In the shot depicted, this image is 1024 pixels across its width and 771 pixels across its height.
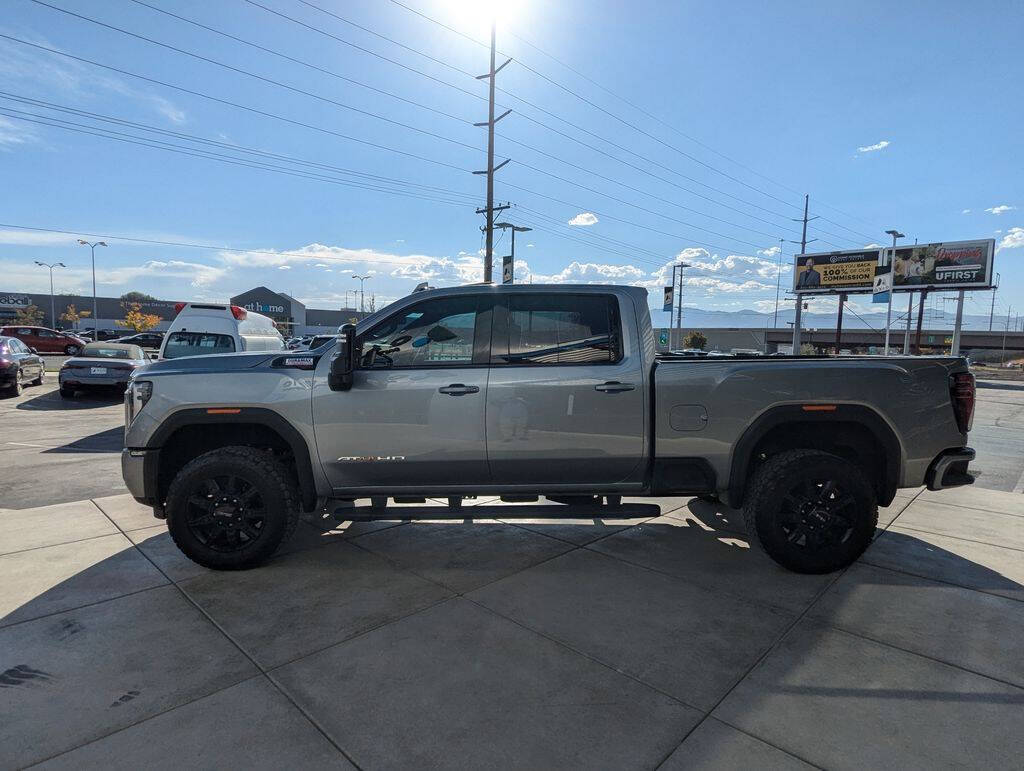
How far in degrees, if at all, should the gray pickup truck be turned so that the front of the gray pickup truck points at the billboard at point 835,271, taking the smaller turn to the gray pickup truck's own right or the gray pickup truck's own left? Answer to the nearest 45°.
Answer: approximately 135° to the gray pickup truck's own right

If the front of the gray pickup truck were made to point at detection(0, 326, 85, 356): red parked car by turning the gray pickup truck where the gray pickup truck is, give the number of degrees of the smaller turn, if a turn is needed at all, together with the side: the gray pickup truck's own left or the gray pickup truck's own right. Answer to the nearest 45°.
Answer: approximately 45° to the gray pickup truck's own right

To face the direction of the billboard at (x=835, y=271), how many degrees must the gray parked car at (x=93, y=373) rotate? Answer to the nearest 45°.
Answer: approximately 90° to its right

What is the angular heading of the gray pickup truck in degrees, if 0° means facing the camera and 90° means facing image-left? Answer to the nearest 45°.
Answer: approximately 90°

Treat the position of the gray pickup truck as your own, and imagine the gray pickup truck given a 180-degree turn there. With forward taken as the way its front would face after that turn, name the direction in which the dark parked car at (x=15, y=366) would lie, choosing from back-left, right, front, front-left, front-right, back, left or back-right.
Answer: back-left

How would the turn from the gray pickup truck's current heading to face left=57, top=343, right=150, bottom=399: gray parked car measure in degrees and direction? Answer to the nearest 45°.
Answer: approximately 45° to its right

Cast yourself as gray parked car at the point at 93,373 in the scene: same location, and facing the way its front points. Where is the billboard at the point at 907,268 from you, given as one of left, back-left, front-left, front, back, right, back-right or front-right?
right

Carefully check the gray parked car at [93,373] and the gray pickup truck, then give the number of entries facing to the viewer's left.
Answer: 1

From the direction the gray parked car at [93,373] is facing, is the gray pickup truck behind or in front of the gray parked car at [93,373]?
behind

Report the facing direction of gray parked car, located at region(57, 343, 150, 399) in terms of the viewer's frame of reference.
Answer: facing away from the viewer

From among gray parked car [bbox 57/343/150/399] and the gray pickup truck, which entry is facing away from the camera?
the gray parked car
